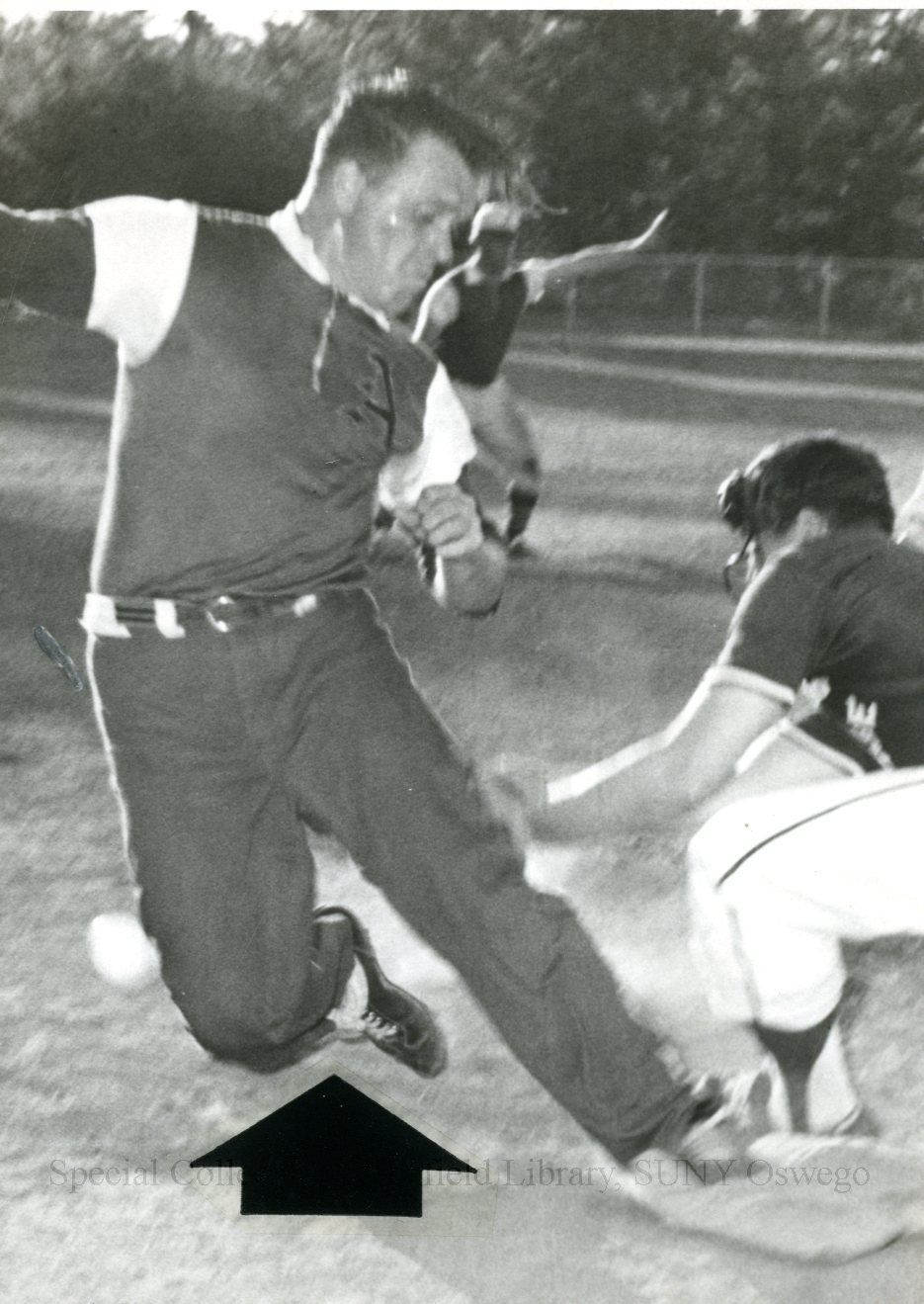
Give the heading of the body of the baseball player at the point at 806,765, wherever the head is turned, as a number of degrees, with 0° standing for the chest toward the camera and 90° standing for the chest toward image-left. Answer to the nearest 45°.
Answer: approximately 90°

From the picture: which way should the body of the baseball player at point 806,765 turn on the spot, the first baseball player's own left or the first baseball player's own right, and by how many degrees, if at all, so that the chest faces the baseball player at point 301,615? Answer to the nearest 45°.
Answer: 0° — they already face them

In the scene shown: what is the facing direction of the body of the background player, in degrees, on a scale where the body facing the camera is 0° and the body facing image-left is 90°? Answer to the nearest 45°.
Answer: approximately 0°

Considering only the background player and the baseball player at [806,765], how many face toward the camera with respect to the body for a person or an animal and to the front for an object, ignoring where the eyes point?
1

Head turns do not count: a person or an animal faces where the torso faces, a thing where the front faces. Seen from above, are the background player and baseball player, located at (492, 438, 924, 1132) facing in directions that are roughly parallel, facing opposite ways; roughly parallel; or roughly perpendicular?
roughly perpendicular

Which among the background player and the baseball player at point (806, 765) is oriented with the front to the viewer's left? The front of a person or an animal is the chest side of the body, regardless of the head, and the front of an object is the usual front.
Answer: the baseball player
